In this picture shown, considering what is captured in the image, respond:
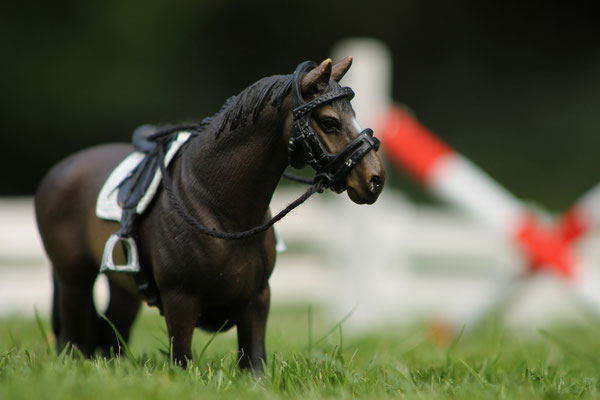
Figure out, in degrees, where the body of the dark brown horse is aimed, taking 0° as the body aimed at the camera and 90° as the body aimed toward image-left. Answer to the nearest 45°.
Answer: approximately 315°
